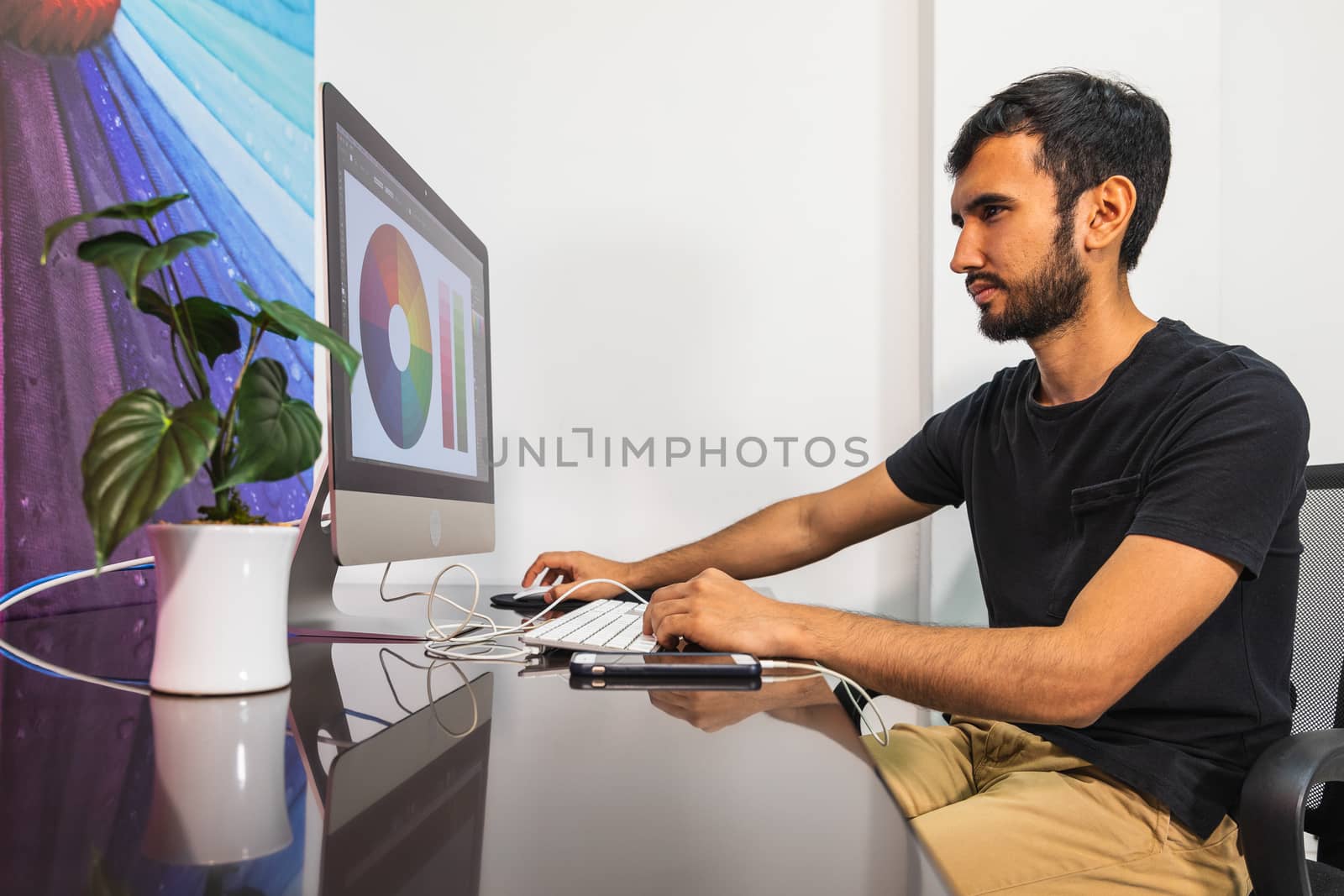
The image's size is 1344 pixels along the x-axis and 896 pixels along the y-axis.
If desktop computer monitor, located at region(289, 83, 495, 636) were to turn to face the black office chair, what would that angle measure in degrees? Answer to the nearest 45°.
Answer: approximately 45° to its left

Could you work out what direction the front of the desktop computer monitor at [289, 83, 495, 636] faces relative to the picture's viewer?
facing the viewer and to the right of the viewer
